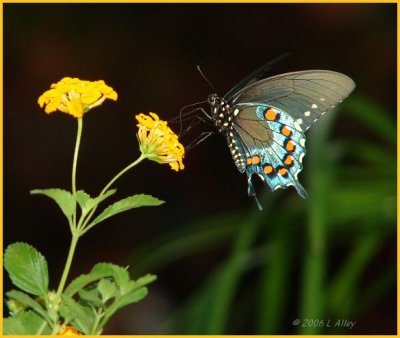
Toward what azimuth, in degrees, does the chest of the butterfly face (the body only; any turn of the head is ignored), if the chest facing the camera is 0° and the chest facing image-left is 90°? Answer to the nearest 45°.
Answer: approximately 90°
